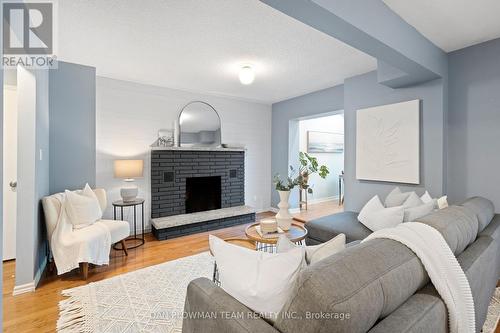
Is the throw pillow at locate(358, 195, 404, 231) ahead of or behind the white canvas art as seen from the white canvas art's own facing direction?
ahead

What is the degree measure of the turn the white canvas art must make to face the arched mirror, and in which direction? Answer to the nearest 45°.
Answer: approximately 45° to its right

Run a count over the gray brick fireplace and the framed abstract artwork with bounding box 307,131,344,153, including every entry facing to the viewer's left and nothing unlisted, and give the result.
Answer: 0

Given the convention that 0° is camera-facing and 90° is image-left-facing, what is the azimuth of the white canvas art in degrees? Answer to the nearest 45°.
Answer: approximately 45°

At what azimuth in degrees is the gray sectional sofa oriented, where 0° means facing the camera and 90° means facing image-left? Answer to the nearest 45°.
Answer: approximately 135°

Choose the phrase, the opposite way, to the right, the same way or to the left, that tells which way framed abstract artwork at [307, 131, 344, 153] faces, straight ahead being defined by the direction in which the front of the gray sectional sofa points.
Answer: the opposite way

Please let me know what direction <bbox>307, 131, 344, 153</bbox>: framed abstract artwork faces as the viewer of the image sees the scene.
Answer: facing the viewer and to the right of the viewer

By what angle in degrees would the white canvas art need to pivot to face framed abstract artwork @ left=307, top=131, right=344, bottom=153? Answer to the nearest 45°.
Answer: approximately 90° to its right

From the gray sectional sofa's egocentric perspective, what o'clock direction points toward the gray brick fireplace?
The gray brick fireplace is roughly at 12 o'clock from the gray sectional sofa.
